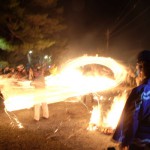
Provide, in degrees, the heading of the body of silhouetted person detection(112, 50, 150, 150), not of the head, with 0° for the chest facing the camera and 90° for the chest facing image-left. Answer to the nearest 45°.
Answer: approximately 135°

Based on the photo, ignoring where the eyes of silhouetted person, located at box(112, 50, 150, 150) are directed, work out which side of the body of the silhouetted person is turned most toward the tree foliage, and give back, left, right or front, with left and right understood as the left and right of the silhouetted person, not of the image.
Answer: front
